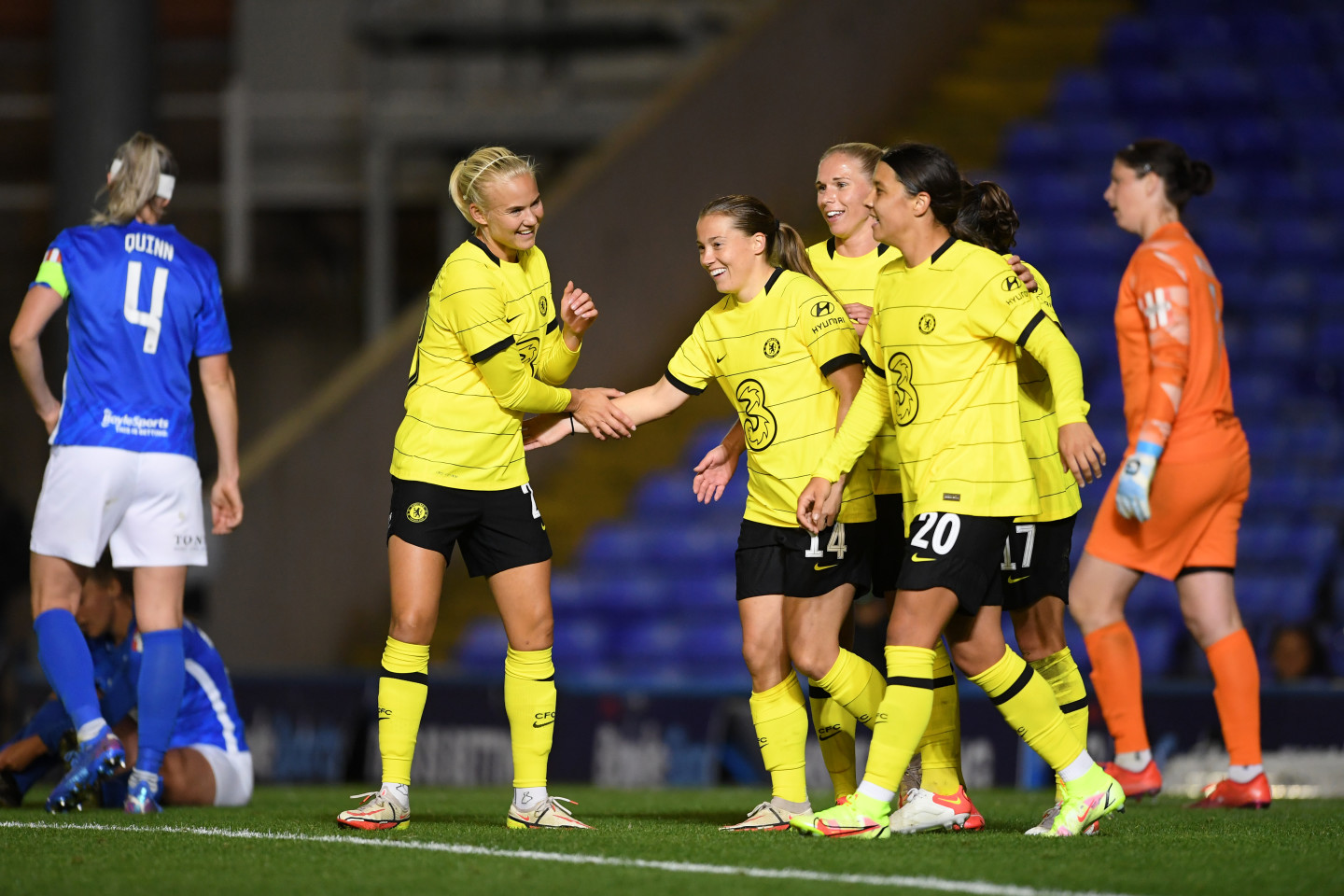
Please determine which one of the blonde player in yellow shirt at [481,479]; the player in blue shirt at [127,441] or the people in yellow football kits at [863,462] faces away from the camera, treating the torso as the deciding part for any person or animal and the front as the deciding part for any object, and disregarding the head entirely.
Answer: the player in blue shirt

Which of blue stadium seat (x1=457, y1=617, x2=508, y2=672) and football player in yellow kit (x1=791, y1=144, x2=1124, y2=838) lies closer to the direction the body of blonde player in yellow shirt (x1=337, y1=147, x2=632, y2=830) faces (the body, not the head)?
the football player in yellow kit

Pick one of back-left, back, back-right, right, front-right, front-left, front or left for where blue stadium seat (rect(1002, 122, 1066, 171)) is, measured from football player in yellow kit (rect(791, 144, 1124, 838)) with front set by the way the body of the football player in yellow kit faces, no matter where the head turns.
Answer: back-right

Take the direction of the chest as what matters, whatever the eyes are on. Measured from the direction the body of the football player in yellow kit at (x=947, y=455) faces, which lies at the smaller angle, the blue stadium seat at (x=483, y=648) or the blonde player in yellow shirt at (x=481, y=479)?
the blonde player in yellow shirt

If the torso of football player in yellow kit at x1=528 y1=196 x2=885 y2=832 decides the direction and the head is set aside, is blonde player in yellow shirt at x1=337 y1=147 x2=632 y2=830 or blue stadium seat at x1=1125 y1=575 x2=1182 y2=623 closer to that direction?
the blonde player in yellow shirt

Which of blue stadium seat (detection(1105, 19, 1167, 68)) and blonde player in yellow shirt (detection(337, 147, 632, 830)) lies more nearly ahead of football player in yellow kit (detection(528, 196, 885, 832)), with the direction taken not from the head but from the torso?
the blonde player in yellow shirt

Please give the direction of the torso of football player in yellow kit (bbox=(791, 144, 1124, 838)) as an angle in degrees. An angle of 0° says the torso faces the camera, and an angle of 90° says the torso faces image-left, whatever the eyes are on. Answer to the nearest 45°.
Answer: approximately 45°

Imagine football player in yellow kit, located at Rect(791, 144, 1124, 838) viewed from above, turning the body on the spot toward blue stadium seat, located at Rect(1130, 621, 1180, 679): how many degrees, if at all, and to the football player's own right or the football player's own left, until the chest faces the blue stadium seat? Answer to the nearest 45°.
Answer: approximately 135° to the football player's own right

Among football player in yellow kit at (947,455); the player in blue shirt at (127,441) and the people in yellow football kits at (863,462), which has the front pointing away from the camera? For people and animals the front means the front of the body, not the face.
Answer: the player in blue shirt

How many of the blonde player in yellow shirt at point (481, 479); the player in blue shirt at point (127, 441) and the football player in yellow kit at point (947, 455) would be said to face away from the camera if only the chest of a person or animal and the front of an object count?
1

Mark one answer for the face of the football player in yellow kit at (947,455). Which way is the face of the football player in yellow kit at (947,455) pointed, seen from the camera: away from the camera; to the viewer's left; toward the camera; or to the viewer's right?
to the viewer's left

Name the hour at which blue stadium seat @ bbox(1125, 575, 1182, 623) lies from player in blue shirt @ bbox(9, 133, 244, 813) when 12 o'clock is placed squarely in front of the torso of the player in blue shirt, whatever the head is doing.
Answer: The blue stadium seat is roughly at 2 o'clock from the player in blue shirt.

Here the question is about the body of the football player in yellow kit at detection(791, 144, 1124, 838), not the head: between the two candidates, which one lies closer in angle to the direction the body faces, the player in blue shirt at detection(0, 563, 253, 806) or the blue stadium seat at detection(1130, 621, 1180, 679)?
the player in blue shirt
